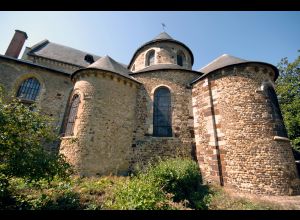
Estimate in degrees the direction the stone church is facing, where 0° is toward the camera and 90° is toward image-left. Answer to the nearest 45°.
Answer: approximately 135°

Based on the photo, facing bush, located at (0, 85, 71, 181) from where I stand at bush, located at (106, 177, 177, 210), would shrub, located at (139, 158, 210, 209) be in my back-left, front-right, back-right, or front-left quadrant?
back-right
